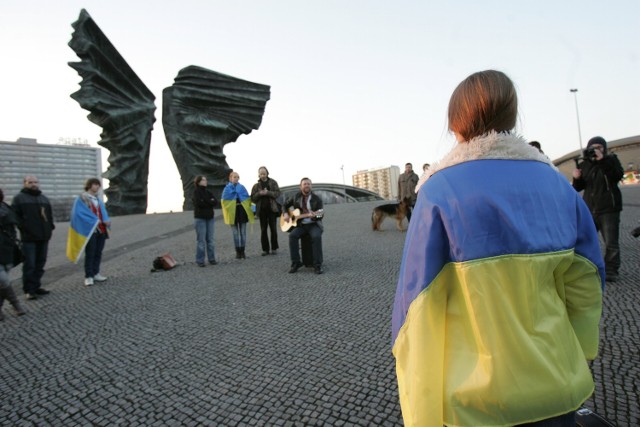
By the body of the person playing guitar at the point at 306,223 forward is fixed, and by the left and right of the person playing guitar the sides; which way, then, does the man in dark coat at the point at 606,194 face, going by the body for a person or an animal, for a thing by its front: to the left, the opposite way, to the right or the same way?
to the right

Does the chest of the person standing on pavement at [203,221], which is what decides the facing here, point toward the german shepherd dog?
no

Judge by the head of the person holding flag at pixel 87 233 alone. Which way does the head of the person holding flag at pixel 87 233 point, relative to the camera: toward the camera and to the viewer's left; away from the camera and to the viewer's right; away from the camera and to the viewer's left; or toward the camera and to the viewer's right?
toward the camera and to the viewer's right

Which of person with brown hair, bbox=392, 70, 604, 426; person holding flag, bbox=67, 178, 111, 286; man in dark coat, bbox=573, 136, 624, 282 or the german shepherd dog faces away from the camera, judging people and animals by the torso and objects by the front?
the person with brown hair

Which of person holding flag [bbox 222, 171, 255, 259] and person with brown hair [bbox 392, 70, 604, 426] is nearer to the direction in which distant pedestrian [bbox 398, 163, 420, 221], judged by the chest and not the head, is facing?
the person with brown hair

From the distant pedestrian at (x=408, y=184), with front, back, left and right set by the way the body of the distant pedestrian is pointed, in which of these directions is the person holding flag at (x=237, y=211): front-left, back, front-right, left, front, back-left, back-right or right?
front-right

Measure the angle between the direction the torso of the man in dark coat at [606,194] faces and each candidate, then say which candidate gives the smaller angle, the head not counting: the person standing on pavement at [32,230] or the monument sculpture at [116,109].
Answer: the person standing on pavement

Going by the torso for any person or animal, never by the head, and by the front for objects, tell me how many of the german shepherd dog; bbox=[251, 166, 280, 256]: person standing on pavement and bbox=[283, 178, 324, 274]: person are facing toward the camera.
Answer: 2

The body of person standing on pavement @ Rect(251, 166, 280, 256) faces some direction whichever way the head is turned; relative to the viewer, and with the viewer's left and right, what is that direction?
facing the viewer

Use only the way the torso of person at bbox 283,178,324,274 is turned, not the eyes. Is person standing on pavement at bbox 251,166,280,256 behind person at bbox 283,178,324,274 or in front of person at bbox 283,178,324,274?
behind

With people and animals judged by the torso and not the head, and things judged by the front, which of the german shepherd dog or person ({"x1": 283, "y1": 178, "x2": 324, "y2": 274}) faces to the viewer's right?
the german shepherd dog

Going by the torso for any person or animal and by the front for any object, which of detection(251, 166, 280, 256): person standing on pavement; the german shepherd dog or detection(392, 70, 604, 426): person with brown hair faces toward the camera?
the person standing on pavement

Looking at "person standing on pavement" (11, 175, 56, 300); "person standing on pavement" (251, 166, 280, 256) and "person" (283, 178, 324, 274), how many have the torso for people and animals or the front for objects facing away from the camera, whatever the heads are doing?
0

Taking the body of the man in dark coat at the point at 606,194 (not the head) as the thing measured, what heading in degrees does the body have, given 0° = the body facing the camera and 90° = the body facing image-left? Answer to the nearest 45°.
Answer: approximately 45°

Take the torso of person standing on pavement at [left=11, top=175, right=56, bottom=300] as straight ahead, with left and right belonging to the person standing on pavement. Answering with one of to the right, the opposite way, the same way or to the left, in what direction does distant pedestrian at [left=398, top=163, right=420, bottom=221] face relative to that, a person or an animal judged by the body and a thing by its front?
to the right

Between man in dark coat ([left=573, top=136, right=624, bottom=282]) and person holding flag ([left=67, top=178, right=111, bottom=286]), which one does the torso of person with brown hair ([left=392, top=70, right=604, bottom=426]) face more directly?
the man in dark coat
